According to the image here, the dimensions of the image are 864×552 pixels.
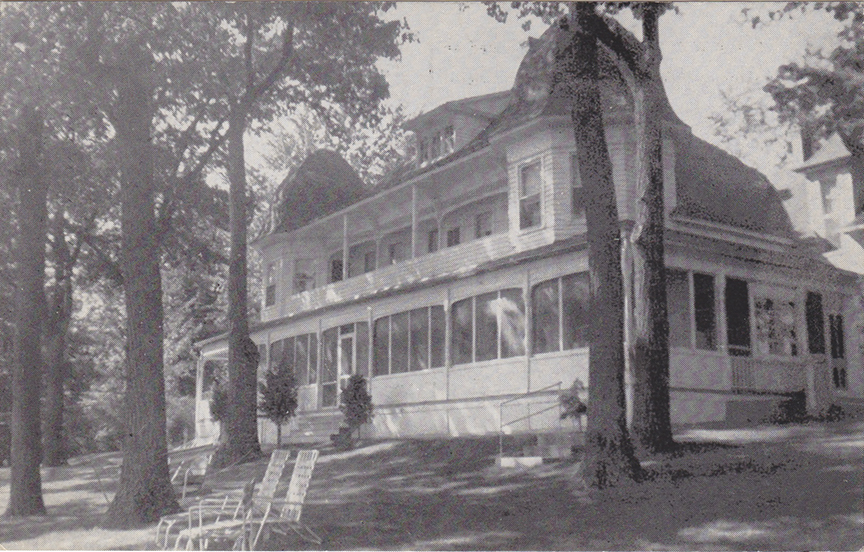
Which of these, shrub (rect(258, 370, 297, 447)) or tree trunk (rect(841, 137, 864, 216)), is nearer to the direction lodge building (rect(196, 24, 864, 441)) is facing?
the shrub

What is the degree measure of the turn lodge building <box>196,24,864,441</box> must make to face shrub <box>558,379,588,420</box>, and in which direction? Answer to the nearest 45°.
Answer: approximately 45° to its left

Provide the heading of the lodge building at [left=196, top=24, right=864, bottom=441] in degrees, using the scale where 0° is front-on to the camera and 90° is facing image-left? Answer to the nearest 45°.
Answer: approximately 45°

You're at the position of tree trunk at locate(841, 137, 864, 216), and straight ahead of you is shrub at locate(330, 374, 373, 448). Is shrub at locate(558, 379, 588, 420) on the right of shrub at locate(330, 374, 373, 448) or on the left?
left

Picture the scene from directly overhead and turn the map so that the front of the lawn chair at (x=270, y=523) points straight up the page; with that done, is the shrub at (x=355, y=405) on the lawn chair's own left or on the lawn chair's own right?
on the lawn chair's own right

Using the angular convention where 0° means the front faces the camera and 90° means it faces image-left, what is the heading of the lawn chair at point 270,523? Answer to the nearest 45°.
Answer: approximately 90°

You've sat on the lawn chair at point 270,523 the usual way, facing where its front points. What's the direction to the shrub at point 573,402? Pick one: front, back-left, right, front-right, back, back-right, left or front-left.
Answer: back-right

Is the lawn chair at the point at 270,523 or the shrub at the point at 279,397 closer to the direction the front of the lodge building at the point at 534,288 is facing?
the lawn chair

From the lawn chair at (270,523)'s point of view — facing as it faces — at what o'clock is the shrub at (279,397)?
The shrub is roughly at 3 o'clock from the lawn chair.
